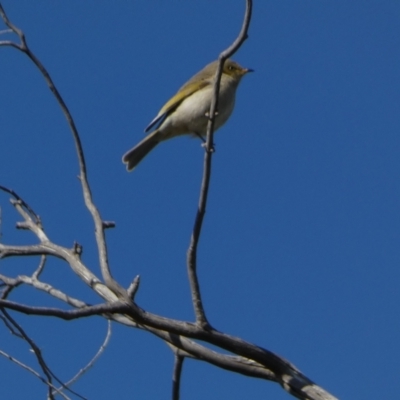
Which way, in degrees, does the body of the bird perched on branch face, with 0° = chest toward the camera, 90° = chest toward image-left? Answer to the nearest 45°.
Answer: approximately 270°
